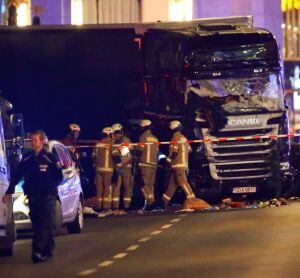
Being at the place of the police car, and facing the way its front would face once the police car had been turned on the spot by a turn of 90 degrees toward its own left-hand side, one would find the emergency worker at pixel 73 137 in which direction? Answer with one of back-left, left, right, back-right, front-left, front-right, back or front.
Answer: back-left

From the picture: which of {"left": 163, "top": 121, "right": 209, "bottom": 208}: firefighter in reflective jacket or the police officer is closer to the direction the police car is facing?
the police officer

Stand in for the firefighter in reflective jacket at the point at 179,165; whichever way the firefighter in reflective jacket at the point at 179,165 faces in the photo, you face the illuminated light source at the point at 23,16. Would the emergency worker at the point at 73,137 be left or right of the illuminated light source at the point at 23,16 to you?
left

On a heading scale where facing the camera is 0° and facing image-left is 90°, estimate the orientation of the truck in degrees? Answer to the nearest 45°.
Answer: approximately 315°
